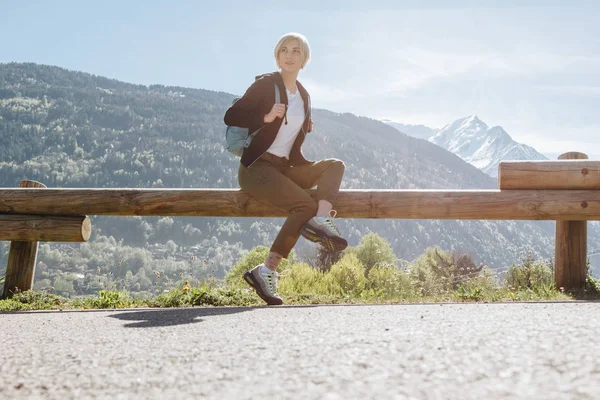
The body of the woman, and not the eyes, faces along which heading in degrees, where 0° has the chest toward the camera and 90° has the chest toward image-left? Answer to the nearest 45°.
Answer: approximately 315°

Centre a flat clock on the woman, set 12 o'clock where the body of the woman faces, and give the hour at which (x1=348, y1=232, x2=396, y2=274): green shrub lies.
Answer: The green shrub is roughly at 8 o'clock from the woman.

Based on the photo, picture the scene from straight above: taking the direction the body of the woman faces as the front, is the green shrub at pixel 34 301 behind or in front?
behind

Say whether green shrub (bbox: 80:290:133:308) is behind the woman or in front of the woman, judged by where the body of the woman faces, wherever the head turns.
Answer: behind

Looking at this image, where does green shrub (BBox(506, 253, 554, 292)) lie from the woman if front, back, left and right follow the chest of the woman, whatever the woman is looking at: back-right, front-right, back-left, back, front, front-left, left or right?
left
